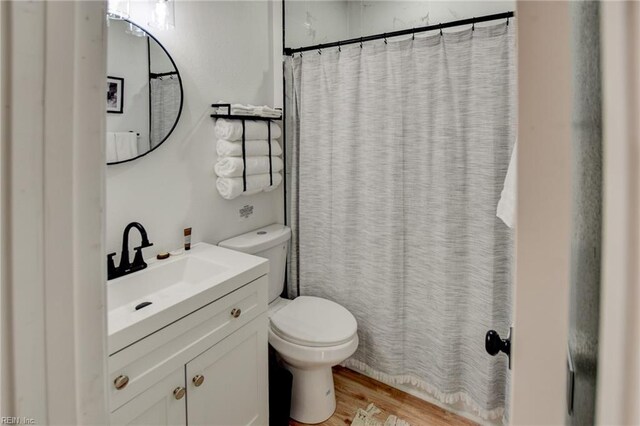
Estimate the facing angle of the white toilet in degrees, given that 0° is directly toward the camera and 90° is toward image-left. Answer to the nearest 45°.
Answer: approximately 315°

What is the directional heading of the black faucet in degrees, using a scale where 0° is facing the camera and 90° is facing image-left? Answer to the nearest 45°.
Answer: approximately 315°
